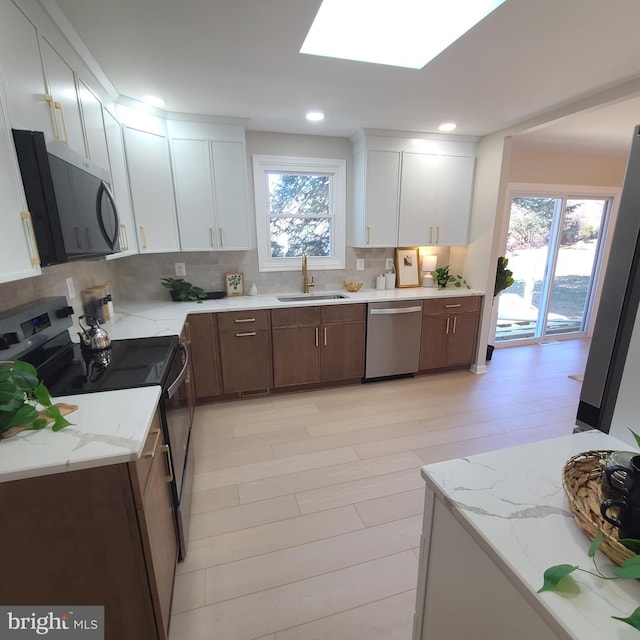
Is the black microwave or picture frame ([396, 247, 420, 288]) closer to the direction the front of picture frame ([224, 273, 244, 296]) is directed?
the black microwave

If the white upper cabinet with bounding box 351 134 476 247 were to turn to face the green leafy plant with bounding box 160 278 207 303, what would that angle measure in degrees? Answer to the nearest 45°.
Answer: approximately 45° to its right

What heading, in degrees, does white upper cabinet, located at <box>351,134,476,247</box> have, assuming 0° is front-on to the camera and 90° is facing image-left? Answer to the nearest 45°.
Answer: approximately 0°

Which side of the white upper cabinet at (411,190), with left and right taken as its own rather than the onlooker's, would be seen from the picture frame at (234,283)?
right

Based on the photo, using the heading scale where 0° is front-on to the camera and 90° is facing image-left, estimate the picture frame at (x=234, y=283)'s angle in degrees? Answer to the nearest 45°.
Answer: approximately 0°

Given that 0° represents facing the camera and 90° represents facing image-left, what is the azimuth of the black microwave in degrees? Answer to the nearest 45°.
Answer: approximately 315°
